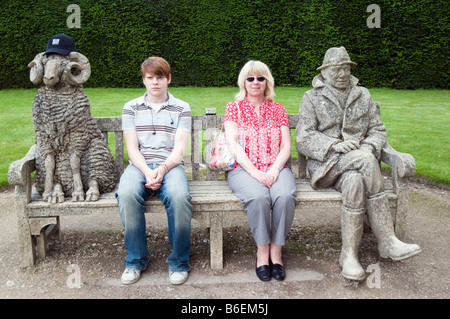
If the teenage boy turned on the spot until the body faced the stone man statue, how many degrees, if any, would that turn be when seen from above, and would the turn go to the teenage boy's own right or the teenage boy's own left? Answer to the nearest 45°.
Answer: approximately 90° to the teenage boy's own left

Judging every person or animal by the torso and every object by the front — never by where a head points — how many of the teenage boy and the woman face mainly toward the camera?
2

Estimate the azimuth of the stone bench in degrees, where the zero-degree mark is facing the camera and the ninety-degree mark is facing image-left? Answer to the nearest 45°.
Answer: approximately 0°

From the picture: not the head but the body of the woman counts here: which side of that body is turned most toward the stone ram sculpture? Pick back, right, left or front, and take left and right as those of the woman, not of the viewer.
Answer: right
